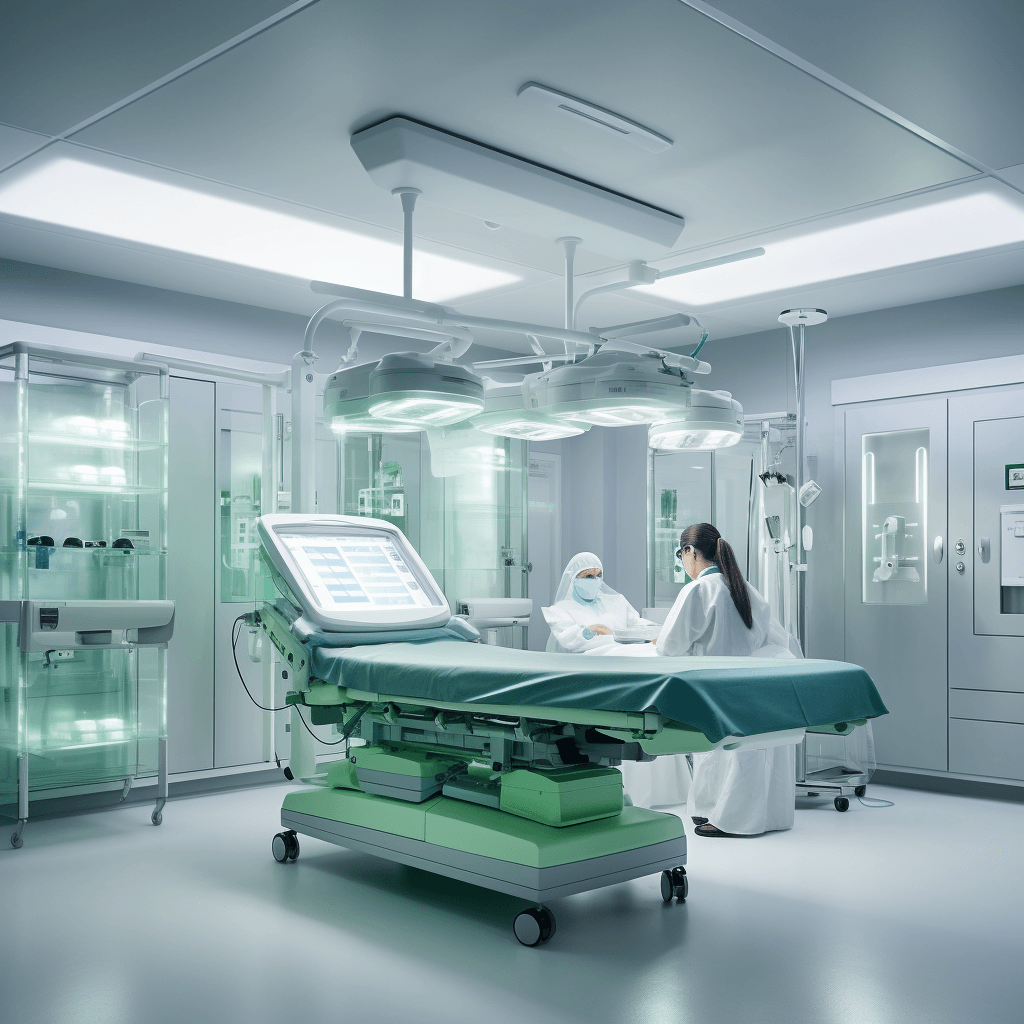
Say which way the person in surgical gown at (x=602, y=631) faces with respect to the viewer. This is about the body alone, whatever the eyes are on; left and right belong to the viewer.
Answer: facing the viewer and to the right of the viewer

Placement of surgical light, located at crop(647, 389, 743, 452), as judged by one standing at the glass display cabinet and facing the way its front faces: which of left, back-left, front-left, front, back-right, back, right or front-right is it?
front

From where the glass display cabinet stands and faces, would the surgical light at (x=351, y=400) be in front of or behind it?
in front

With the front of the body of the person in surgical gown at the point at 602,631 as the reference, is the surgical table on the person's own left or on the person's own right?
on the person's own right

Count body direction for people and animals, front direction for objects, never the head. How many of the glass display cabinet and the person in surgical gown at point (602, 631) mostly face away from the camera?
0

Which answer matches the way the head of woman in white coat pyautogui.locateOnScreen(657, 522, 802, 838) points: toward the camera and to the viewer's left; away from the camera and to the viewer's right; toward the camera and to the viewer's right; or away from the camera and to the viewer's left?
away from the camera and to the viewer's left

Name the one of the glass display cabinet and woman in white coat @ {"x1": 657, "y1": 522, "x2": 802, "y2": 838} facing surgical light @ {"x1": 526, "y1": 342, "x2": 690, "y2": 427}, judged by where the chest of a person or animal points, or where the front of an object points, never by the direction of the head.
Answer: the glass display cabinet

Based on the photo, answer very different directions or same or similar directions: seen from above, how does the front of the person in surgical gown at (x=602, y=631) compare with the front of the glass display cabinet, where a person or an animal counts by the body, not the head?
same or similar directions

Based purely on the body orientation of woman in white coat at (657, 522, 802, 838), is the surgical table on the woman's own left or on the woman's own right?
on the woman's own left

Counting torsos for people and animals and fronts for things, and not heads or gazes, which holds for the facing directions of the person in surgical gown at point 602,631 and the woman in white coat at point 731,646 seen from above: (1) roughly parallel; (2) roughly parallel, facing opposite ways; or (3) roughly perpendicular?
roughly parallel, facing opposite ways

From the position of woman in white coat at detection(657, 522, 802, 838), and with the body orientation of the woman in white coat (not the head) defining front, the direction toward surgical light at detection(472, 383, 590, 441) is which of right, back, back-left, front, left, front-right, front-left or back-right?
left

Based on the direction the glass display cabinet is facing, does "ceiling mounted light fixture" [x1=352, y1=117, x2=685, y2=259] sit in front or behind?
in front

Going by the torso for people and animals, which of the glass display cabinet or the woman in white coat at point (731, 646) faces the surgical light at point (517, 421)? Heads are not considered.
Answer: the glass display cabinet

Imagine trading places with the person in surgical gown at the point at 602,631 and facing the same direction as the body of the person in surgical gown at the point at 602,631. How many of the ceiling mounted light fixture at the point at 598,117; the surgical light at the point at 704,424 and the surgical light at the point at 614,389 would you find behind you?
0

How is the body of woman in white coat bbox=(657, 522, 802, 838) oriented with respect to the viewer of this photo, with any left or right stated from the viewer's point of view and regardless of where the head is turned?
facing away from the viewer and to the left of the viewer

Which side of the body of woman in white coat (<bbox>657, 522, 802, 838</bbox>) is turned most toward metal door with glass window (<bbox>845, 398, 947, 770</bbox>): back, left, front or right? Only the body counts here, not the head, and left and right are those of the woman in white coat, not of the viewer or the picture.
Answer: right
